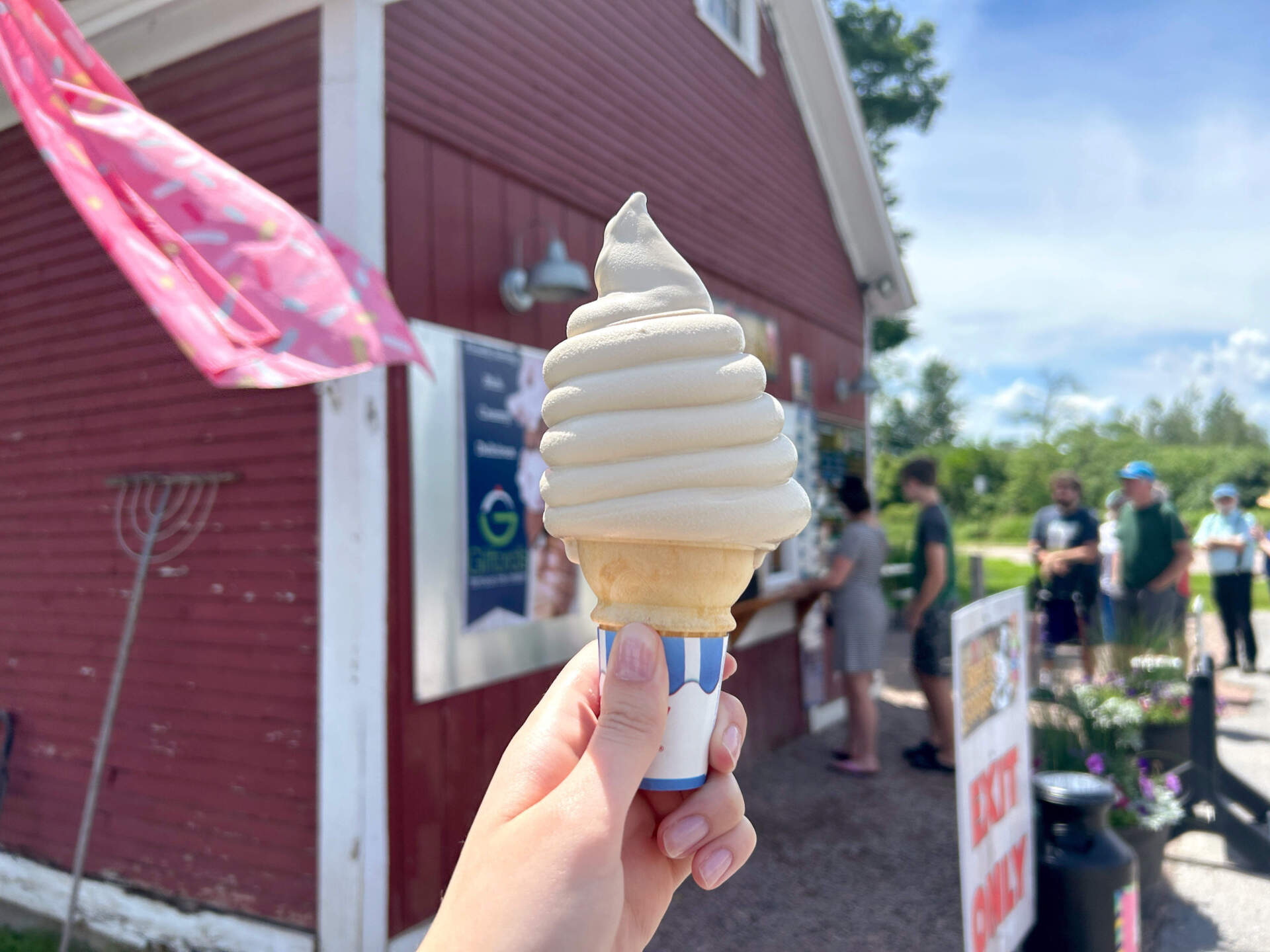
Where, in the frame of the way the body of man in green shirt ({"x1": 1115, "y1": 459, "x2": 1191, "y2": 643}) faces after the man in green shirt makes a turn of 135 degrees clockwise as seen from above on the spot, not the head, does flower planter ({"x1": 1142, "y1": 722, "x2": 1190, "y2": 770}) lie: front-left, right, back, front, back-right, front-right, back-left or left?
back

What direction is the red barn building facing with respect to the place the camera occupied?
facing the viewer and to the right of the viewer

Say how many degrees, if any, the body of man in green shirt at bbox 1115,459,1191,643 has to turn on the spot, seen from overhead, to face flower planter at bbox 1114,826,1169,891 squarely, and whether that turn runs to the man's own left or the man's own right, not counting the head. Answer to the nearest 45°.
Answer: approximately 45° to the man's own left

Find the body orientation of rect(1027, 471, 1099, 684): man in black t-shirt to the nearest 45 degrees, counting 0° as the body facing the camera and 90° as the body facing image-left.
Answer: approximately 0°

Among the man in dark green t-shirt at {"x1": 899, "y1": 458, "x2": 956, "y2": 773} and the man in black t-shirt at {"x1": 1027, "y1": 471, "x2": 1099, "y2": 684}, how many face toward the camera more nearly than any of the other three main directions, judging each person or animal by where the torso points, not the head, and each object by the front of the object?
1

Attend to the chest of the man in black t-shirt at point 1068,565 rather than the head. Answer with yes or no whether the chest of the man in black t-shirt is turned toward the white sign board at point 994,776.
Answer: yes

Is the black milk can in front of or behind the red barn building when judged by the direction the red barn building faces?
in front

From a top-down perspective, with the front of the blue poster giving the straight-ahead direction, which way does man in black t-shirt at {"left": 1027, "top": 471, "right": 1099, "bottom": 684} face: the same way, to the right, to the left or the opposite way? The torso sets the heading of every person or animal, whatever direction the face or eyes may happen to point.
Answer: to the right

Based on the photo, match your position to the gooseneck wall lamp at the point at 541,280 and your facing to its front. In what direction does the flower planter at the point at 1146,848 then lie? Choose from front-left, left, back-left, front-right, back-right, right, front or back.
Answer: front-left

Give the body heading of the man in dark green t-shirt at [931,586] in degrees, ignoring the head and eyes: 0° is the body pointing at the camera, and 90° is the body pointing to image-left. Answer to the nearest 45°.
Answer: approximately 90°

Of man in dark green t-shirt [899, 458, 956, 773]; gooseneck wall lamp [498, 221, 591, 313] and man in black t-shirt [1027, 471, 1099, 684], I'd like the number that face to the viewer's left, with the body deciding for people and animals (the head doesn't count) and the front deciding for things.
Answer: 1

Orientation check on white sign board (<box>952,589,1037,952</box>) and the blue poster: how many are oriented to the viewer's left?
0

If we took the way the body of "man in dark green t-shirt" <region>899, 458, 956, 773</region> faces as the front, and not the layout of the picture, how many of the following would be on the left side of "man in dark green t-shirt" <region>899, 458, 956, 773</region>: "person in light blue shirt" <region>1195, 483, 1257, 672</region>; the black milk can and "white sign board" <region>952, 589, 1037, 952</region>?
2

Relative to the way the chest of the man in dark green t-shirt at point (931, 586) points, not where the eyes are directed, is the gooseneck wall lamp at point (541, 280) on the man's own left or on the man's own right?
on the man's own left

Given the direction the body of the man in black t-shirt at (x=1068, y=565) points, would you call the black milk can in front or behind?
in front

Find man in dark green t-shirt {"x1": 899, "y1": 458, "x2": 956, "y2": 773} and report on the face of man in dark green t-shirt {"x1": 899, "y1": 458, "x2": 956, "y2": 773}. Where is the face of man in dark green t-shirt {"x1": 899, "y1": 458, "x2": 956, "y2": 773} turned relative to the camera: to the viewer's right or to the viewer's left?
to the viewer's left
